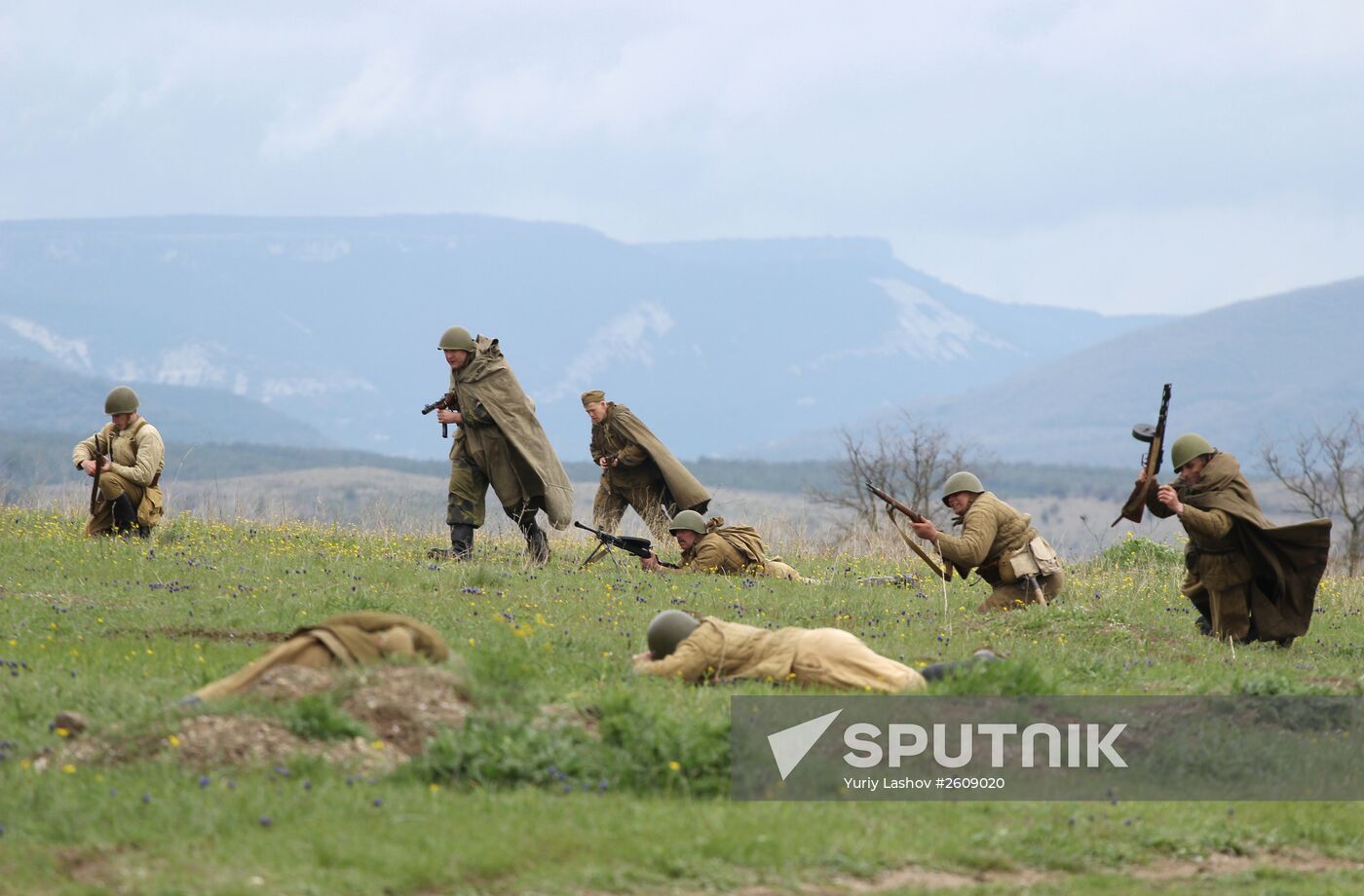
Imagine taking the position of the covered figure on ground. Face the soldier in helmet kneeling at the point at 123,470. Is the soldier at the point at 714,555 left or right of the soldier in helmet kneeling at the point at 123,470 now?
right

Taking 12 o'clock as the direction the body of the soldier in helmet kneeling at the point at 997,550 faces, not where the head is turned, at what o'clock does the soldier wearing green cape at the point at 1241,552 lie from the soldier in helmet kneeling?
The soldier wearing green cape is roughly at 7 o'clock from the soldier in helmet kneeling.

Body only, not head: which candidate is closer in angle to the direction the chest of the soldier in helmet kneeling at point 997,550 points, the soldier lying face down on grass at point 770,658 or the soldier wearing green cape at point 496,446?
the soldier wearing green cape

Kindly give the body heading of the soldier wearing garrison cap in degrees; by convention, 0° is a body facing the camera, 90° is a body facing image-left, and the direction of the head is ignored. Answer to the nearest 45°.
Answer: approximately 45°

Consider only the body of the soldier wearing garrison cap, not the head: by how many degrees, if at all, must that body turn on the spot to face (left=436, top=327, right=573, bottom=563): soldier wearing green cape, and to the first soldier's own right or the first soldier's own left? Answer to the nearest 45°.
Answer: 0° — they already face them

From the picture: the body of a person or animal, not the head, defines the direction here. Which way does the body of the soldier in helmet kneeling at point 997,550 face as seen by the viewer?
to the viewer's left

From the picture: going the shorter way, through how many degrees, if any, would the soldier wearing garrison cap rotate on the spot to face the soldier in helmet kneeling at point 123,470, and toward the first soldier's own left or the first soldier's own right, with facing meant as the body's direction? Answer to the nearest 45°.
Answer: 0° — they already face them

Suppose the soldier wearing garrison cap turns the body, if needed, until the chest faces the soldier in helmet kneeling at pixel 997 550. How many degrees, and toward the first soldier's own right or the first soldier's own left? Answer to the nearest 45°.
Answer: approximately 90° to the first soldier's own left

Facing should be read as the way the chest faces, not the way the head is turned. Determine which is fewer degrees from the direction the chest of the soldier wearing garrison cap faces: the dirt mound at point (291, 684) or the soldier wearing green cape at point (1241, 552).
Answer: the dirt mound
